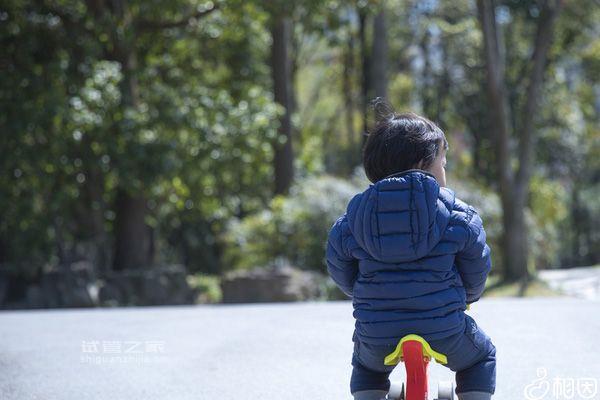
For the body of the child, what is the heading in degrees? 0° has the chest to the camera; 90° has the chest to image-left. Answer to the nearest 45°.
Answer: approximately 180°

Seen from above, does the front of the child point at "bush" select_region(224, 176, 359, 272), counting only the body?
yes

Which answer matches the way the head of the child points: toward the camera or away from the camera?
away from the camera
